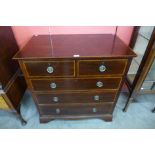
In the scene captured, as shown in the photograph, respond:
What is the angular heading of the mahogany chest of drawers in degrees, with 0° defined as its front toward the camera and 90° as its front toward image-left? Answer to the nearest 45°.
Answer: approximately 0°
